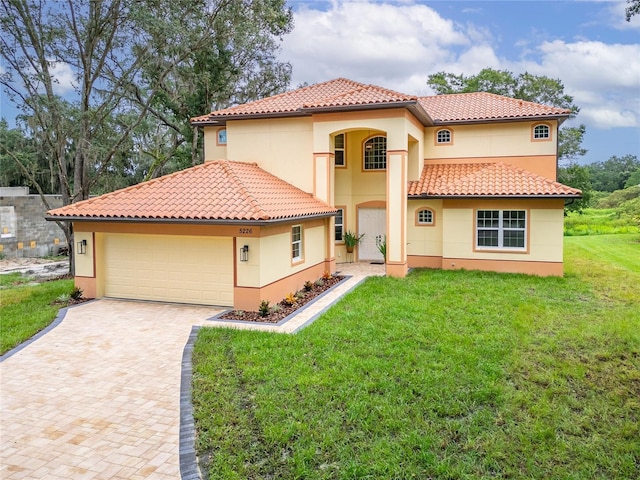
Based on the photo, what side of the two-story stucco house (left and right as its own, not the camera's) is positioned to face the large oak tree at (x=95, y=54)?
right

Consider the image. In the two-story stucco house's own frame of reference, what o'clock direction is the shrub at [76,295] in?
The shrub is roughly at 2 o'clock from the two-story stucco house.

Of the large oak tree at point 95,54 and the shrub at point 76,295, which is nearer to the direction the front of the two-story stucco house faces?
the shrub

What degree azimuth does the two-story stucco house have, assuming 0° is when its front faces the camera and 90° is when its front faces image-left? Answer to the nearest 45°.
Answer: approximately 0°

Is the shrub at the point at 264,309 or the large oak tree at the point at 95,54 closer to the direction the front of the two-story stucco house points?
the shrub

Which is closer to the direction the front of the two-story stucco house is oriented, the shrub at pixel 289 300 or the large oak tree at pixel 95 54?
the shrub

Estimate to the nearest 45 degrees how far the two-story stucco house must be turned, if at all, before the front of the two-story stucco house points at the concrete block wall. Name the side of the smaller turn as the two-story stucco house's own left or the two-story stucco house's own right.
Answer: approximately 135° to the two-story stucco house's own right

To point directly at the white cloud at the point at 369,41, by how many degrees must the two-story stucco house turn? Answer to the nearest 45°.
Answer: approximately 180°

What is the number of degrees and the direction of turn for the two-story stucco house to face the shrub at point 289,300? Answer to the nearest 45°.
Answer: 0° — it already faces it

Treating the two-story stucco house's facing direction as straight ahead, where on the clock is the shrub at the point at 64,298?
The shrub is roughly at 2 o'clock from the two-story stucco house.
